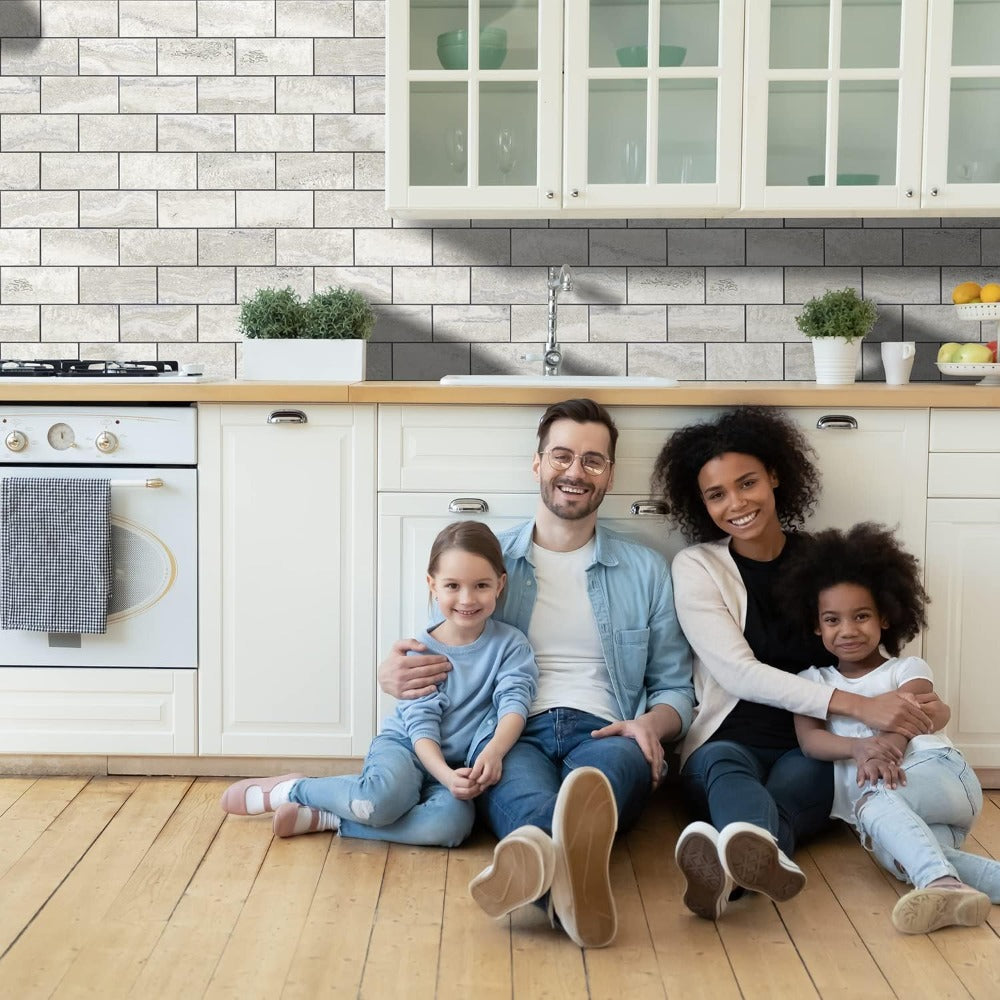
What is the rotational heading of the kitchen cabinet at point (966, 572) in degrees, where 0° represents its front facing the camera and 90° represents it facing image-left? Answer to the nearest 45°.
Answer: approximately 0°

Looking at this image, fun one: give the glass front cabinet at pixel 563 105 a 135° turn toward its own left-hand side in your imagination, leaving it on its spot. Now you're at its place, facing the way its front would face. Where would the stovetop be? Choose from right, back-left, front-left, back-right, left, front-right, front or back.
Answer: back-left

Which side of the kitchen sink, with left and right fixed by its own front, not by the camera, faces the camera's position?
front

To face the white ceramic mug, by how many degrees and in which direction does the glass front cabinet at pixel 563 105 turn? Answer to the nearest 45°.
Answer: approximately 90° to its left

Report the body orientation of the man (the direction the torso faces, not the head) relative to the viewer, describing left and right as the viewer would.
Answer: facing the viewer

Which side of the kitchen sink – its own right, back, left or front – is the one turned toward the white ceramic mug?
left

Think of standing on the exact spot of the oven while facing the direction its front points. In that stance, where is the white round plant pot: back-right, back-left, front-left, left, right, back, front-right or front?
left

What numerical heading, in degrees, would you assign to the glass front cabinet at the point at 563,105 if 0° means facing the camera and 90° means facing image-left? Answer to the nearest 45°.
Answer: approximately 0°
